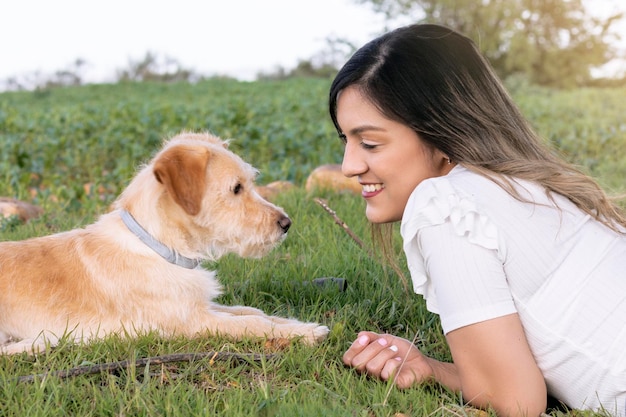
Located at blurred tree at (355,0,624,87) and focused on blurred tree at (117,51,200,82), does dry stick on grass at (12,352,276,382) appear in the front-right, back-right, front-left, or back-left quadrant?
front-left

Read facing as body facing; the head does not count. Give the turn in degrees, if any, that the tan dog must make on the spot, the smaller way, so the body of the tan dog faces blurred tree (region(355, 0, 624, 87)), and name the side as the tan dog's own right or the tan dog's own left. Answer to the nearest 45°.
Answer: approximately 45° to the tan dog's own left

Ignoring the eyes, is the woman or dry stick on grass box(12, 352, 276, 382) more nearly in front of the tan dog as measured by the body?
the woman

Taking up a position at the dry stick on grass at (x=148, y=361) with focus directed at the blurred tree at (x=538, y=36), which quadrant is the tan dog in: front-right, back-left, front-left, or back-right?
front-left

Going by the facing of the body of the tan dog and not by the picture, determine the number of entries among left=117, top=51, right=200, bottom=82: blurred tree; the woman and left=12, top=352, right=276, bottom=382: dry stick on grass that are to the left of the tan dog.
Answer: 1

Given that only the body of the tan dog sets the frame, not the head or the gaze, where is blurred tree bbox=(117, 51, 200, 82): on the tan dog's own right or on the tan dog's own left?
on the tan dog's own left

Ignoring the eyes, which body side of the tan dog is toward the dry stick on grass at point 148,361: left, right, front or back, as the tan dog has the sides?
right

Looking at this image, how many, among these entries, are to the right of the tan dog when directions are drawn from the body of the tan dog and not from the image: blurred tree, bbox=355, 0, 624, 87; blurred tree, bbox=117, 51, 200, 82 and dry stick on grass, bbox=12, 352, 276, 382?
1

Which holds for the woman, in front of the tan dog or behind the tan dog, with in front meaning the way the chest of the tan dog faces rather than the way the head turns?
in front

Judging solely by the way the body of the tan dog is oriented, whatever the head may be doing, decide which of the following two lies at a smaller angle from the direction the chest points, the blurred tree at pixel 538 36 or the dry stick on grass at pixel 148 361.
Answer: the blurred tree

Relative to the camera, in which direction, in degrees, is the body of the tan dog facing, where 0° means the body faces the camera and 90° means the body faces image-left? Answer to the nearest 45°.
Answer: approximately 270°
